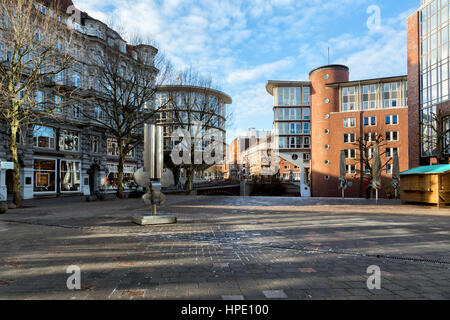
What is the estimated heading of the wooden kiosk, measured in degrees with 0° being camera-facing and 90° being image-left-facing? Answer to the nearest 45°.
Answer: approximately 45°

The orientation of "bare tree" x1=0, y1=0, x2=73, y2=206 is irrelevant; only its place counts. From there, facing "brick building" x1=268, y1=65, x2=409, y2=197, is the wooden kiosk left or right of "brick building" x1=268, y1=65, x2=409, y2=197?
right

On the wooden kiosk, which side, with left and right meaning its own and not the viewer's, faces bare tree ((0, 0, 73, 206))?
front

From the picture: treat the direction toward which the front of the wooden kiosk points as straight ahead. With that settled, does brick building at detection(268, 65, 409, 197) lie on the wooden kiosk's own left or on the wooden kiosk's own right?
on the wooden kiosk's own right

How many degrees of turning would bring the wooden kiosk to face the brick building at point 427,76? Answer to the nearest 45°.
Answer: approximately 135° to its right

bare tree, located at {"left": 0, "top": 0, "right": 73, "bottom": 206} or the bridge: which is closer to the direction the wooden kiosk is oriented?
the bare tree
